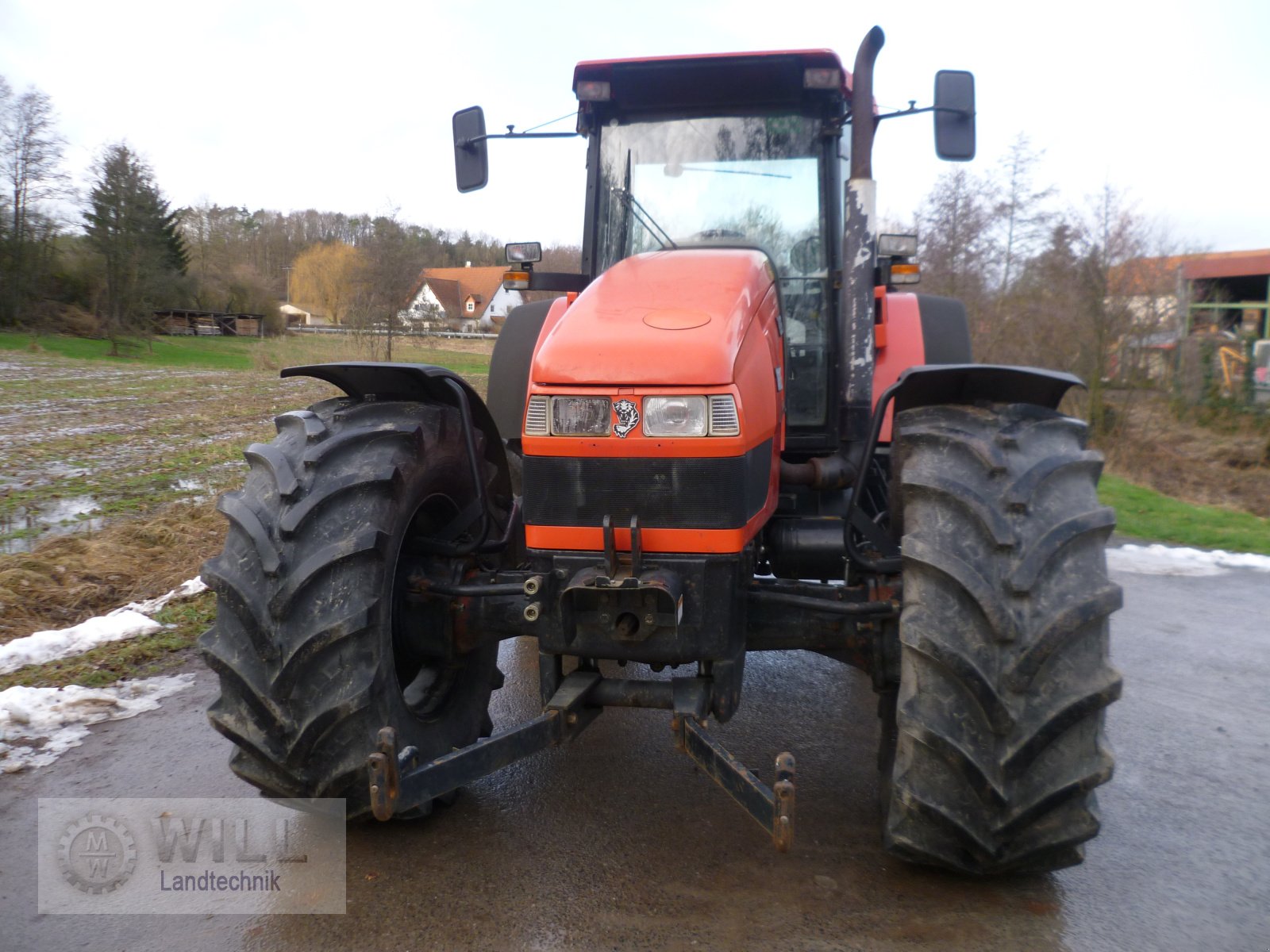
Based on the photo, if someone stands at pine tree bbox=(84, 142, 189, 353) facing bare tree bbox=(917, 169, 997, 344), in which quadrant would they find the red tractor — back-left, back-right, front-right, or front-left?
front-right

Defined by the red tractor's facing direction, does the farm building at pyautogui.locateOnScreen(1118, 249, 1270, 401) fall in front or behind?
behind

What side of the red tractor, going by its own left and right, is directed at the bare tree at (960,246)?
back

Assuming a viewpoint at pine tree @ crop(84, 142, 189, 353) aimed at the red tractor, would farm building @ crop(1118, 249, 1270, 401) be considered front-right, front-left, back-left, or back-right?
front-left

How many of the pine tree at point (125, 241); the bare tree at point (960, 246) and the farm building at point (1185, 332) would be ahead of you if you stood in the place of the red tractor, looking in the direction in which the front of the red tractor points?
0

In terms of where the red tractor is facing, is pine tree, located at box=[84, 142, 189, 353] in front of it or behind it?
behind

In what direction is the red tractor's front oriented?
toward the camera
